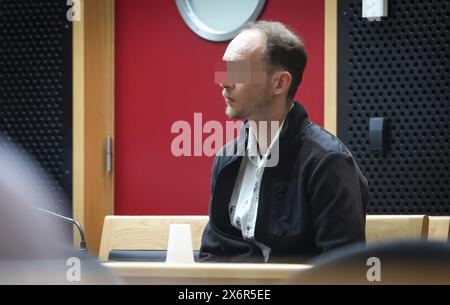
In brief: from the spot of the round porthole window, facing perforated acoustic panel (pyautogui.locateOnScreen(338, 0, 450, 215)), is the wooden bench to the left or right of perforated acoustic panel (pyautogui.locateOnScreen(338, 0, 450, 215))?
right

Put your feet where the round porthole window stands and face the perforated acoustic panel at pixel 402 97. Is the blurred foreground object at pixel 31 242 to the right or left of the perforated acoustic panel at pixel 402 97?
right

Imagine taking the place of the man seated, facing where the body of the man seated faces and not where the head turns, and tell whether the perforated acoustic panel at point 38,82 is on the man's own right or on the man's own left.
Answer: on the man's own right

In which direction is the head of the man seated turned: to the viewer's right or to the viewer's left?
to the viewer's left

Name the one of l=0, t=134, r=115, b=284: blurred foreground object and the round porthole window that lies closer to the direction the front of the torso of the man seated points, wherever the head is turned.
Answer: the blurred foreground object

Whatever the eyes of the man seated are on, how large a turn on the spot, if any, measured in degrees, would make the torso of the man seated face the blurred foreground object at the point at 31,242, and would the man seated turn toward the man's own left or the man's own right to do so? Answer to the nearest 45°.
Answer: approximately 45° to the man's own left

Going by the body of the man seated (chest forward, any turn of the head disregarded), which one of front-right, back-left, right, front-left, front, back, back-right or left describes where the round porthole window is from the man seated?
back-right

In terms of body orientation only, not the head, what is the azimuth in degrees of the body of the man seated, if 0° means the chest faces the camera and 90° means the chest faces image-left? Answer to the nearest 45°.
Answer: approximately 45°

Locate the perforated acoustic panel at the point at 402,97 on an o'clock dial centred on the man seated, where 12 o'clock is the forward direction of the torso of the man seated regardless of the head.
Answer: The perforated acoustic panel is roughly at 5 o'clock from the man seated.
